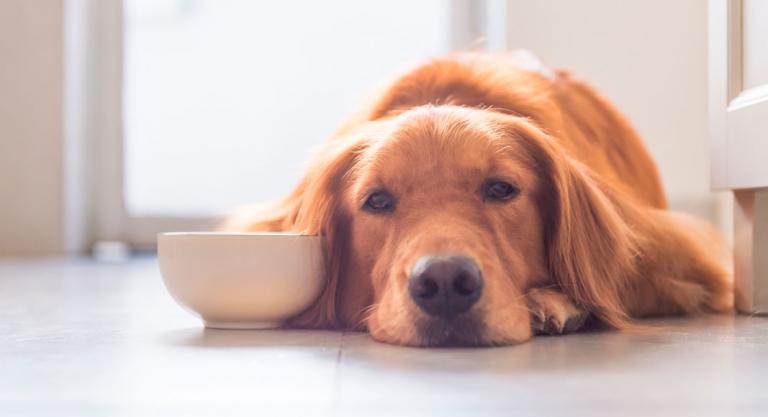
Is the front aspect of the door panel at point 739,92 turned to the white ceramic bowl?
yes

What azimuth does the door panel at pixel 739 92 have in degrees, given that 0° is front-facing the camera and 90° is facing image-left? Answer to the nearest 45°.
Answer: approximately 45°
